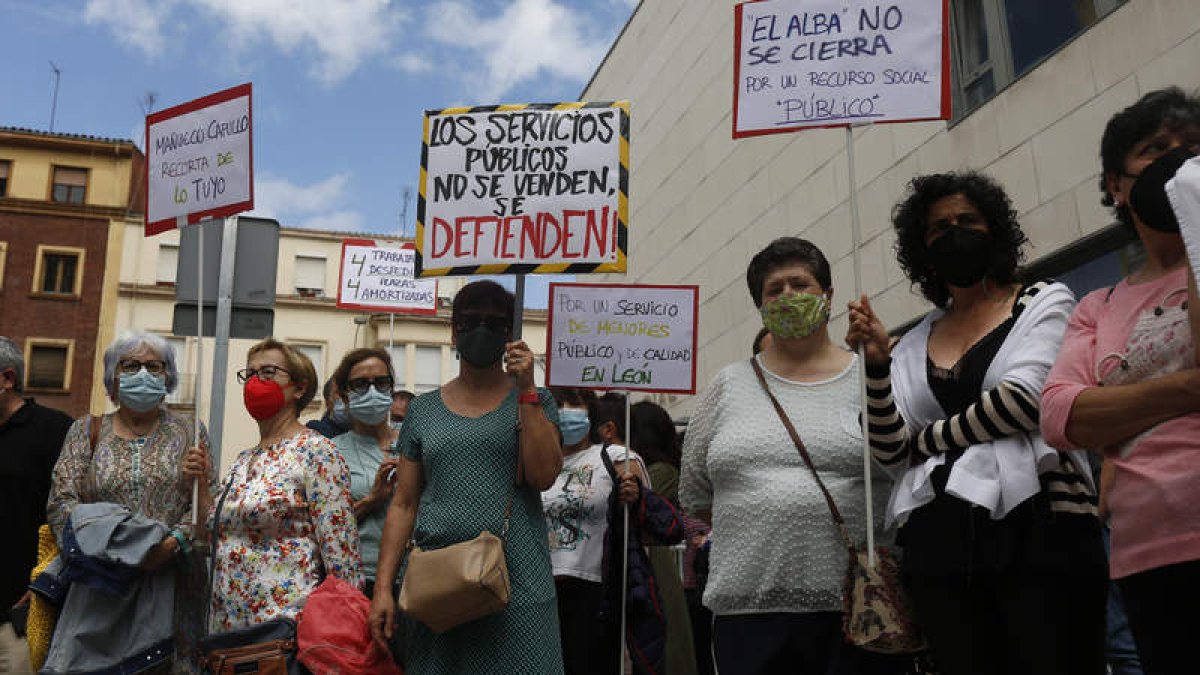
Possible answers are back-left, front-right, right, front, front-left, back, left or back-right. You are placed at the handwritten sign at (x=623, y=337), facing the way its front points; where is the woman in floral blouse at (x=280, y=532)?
front-right

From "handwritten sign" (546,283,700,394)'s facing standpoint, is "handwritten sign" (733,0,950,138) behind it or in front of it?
in front

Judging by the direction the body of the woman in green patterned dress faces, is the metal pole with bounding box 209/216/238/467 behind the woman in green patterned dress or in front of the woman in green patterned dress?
behind

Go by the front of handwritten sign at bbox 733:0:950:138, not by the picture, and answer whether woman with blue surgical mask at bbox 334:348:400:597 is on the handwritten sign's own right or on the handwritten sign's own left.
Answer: on the handwritten sign's own right

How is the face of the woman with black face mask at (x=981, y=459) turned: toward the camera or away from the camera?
toward the camera

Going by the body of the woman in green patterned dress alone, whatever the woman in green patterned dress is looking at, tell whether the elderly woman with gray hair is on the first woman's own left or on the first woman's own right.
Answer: on the first woman's own right

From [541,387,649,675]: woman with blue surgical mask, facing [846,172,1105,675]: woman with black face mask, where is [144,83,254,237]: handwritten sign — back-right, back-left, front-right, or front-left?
back-right

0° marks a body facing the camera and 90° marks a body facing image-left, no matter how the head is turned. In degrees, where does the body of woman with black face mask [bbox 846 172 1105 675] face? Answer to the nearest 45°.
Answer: approximately 45°

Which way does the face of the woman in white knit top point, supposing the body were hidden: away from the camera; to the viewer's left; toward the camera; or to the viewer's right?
toward the camera

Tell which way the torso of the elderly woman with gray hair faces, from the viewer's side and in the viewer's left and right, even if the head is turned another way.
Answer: facing the viewer

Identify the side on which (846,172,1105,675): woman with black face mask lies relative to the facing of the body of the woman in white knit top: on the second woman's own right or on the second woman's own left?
on the second woman's own left
